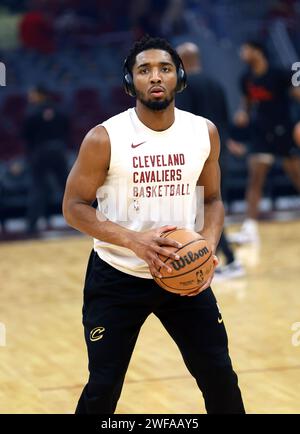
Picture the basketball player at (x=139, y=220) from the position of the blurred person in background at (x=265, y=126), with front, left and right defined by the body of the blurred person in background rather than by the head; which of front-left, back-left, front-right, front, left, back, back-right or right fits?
front-left

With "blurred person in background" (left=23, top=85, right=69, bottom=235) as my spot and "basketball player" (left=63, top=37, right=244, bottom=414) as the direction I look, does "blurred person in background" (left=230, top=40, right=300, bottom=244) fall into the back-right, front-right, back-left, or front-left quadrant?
front-left

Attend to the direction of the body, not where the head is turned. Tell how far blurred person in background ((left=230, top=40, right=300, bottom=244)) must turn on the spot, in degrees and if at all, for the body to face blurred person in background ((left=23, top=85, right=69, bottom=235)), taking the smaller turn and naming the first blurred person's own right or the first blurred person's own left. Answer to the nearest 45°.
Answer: approximately 45° to the first blurred person's own right

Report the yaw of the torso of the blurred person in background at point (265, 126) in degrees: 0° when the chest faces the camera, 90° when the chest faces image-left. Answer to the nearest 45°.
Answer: approximately 45°

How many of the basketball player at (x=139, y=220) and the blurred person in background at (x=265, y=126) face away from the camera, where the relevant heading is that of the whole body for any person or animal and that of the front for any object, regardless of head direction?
0

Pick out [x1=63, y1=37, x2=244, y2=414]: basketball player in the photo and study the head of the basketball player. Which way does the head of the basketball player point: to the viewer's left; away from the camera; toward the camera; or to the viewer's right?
toward the camera

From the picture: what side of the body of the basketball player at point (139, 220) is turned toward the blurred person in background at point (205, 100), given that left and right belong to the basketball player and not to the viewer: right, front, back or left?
back

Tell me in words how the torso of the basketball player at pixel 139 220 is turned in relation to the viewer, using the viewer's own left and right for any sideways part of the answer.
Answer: facing the viewer
